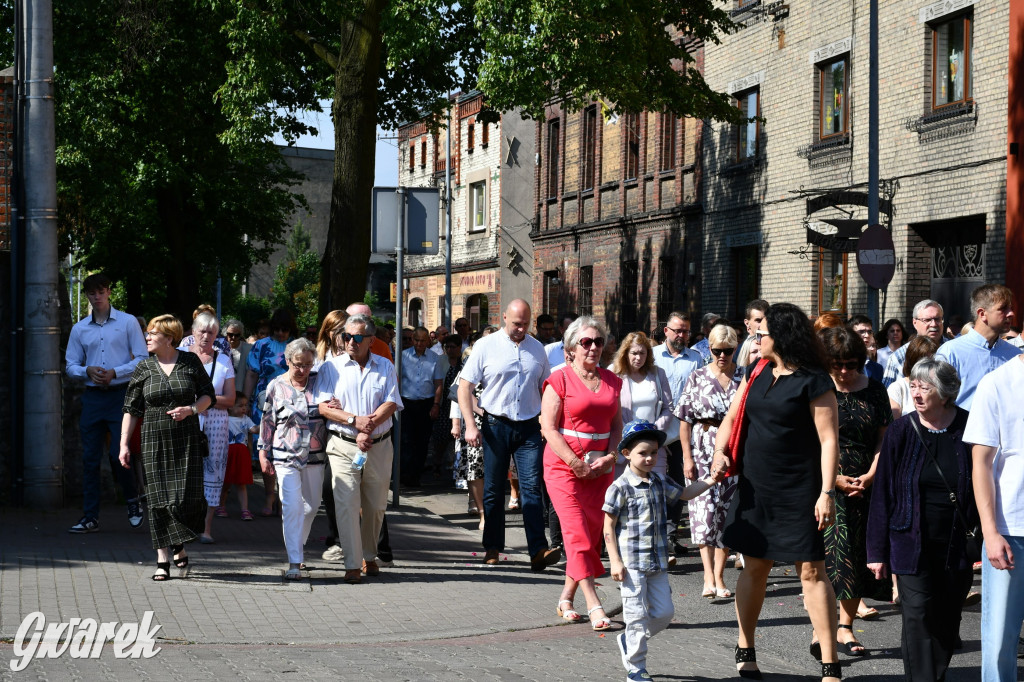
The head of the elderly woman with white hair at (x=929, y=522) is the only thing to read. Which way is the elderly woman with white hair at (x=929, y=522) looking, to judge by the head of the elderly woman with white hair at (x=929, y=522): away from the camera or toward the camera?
toward the camera

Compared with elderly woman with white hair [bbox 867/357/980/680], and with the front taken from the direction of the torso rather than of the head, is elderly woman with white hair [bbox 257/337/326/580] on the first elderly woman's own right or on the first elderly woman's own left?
on the first elderly woman's own right

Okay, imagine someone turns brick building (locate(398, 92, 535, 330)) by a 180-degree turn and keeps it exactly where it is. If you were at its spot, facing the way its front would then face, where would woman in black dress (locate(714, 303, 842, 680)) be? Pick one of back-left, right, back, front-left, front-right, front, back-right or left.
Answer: back-right

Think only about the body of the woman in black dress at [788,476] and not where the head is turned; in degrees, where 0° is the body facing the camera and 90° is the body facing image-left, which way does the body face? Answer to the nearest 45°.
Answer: approximately 45°

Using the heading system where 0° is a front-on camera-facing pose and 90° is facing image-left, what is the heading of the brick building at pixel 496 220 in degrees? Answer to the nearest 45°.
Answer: approximately 45°

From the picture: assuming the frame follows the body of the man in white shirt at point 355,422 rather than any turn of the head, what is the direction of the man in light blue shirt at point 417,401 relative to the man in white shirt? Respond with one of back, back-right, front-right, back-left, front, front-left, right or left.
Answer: back

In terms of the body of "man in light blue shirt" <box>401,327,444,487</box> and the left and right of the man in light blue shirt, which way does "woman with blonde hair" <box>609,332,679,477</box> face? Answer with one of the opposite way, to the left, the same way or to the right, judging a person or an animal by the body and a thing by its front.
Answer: the same way

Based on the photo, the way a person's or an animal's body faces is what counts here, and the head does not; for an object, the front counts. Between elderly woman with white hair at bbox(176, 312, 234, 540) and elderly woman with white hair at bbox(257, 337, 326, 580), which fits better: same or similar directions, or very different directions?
same or similar directions

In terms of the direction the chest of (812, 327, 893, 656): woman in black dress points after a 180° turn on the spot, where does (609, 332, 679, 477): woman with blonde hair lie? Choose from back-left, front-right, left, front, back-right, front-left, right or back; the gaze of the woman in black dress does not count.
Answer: front-left

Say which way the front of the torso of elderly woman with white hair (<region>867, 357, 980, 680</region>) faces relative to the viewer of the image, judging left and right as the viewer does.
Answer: facing the viewer

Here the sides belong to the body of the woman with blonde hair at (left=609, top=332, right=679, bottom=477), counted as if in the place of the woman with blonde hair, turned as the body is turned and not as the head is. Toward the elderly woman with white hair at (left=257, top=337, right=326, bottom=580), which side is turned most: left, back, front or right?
right

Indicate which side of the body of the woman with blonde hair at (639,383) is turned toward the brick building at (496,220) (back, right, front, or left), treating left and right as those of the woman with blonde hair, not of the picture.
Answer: back

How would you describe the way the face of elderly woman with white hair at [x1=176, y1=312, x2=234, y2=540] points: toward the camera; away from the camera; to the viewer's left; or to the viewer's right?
toward the camera

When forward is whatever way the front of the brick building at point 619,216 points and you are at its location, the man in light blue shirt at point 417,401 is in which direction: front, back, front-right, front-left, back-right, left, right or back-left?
front-left

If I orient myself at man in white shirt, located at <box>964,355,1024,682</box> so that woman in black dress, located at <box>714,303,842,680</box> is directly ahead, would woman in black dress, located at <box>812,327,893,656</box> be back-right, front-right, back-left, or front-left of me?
front-right

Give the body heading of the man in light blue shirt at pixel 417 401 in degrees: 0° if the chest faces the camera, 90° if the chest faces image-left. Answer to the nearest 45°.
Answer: approximately 0°

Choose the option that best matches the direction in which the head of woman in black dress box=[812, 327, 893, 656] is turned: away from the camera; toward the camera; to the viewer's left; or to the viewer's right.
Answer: toward the camera

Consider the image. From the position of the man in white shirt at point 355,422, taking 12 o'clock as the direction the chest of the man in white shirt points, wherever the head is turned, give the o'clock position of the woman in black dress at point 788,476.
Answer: The woman in black dress is roughly at 11 o'clock from the man in white shirt.

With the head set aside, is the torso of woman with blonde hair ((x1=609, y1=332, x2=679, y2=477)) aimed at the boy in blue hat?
yes

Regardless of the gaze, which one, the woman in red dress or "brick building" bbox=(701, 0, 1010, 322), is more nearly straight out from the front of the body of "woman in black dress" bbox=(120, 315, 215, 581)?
the woman in red dress

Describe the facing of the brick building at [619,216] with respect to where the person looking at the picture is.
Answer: facing the viewer and to the left of the viewer

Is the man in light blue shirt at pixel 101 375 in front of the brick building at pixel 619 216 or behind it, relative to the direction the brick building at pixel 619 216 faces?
in front

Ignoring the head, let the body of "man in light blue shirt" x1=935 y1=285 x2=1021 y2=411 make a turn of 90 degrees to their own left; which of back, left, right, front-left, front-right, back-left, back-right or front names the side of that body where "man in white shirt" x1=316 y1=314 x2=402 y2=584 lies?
back-left

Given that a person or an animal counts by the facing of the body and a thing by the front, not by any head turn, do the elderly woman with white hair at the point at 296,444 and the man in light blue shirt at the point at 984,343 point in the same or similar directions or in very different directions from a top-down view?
same or similar directions

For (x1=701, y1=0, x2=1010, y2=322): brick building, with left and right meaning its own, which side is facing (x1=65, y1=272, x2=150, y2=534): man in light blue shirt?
front
